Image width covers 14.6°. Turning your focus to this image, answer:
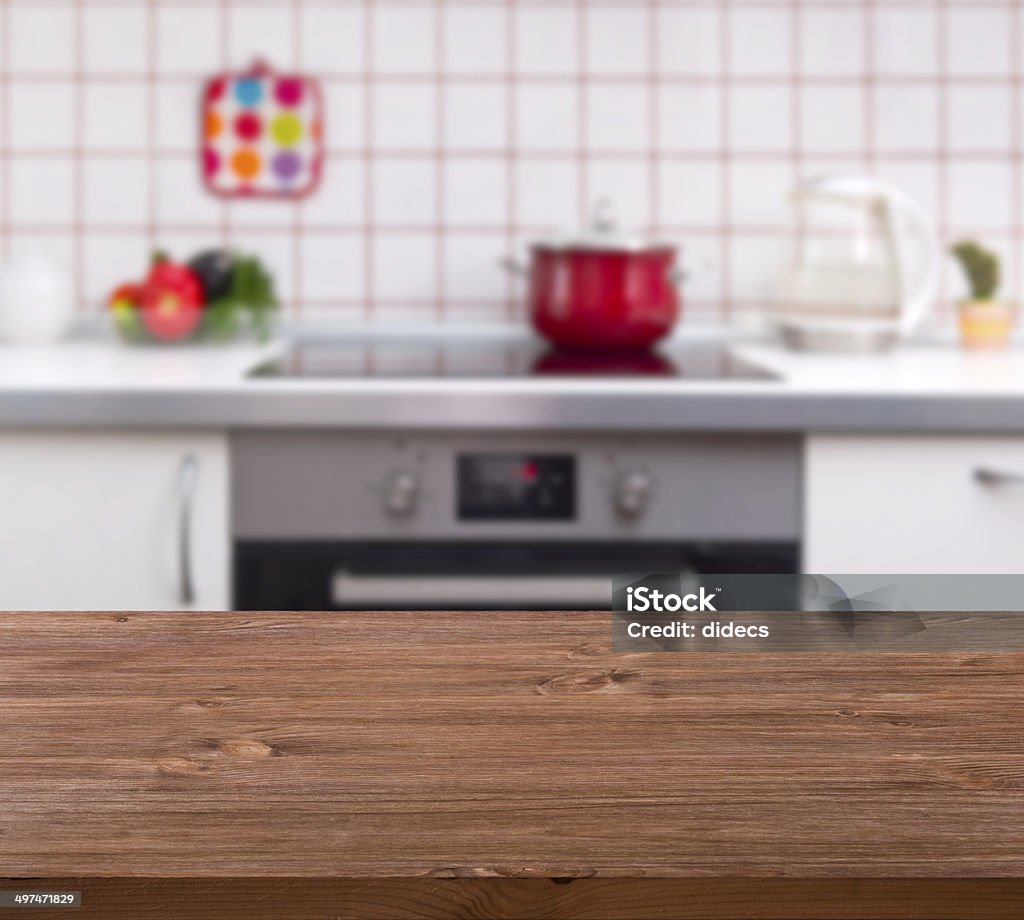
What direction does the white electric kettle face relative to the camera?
to the viewer's left

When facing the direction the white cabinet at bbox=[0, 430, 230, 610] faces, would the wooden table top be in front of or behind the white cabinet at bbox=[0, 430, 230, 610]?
in front

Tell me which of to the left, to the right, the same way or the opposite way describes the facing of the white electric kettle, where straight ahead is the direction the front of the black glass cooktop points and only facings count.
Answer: to the right

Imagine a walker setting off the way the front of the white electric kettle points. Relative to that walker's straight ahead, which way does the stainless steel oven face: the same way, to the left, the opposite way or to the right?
to the left

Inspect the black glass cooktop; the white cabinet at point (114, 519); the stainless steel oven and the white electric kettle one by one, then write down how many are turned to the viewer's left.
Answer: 1

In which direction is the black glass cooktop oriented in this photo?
toward the camera

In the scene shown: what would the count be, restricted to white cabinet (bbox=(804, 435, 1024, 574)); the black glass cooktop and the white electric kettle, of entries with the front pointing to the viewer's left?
1

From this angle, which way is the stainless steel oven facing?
toward the camera

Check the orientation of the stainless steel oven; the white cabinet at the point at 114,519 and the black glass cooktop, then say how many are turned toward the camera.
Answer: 3

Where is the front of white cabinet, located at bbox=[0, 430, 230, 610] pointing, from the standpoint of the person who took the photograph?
facing the viewer
